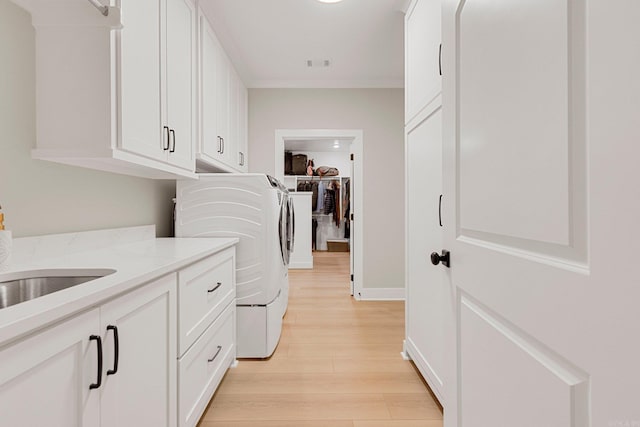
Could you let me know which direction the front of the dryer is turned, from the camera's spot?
facing to the right of the viewer

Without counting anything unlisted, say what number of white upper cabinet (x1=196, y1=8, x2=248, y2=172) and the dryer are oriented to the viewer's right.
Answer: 2

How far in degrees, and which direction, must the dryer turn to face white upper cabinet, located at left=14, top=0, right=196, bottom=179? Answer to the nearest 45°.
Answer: approximately 135° to its right

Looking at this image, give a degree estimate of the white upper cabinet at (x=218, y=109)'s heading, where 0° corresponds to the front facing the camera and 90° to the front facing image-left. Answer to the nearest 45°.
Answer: approximately 270°

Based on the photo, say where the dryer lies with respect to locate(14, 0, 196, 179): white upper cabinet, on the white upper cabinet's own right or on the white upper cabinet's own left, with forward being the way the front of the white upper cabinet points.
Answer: on the white upper cabinet's own left

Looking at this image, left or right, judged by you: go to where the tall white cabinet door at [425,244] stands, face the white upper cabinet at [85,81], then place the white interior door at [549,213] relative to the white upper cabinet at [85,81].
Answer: left

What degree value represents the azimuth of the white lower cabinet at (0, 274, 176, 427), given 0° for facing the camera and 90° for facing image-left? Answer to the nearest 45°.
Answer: approximately 315°

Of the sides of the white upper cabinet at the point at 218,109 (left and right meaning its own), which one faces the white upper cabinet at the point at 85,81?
right
